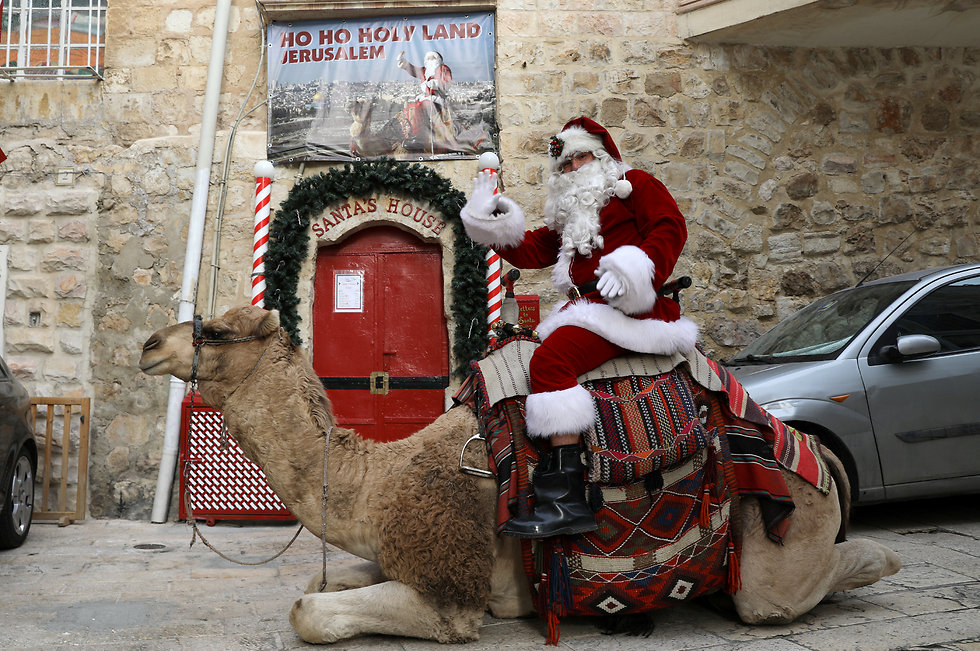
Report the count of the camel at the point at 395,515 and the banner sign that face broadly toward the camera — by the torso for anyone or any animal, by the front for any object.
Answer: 1

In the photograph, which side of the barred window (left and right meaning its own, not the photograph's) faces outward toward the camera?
front

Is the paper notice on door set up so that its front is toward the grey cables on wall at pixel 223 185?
no

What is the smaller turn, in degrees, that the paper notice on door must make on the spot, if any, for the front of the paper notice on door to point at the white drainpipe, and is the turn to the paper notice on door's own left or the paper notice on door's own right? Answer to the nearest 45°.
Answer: approximately 90° to the paper notice on door's own right

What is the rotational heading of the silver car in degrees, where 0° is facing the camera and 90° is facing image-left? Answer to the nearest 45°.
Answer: approximately 45°

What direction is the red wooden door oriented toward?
toward the camera

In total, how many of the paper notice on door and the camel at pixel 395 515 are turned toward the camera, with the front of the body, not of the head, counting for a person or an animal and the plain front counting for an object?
1

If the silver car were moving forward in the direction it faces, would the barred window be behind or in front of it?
in front

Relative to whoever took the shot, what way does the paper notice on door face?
facing the viewer

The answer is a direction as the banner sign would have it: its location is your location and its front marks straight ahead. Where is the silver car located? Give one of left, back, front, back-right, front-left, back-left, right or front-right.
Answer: front-left

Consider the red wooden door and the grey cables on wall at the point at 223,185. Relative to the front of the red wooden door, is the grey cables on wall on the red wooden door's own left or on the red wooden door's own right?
on the red wooden door's own right

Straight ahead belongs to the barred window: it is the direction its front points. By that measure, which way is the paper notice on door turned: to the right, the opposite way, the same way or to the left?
the same way

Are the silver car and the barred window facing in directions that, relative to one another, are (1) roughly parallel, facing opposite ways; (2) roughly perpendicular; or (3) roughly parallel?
roughly perpendicular
